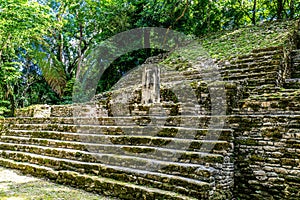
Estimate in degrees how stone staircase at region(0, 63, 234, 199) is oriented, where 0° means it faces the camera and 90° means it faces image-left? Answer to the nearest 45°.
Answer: approximately 45°

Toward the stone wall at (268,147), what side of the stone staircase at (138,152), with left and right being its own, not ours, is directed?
left
